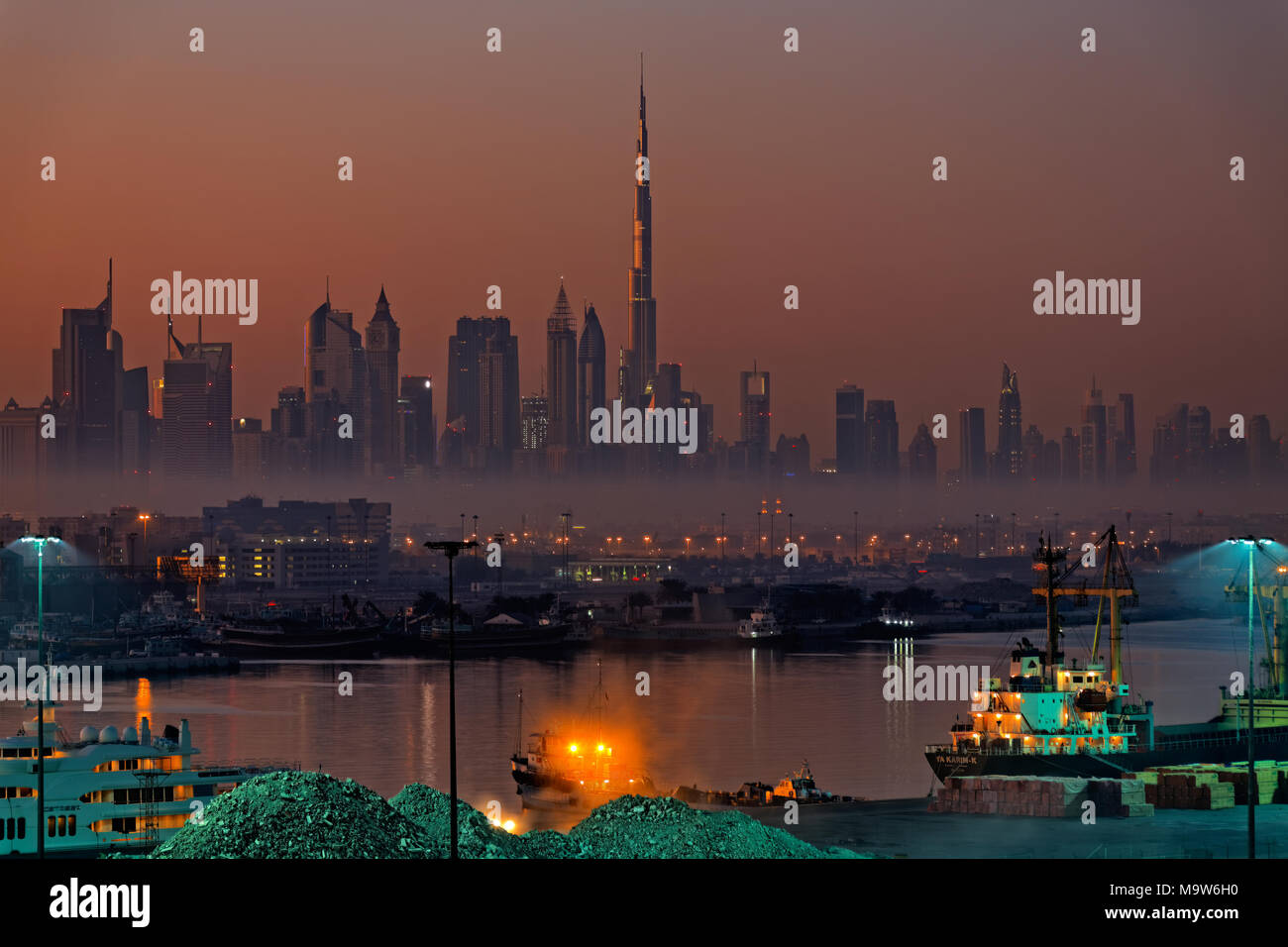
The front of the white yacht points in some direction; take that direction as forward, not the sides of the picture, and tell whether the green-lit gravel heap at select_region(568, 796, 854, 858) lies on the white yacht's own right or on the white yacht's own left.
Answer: on the white yacht's own right

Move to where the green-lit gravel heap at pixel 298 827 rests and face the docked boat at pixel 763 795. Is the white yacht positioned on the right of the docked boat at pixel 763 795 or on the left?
left

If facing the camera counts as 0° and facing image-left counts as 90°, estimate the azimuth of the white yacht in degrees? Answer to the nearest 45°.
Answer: approximately 270°

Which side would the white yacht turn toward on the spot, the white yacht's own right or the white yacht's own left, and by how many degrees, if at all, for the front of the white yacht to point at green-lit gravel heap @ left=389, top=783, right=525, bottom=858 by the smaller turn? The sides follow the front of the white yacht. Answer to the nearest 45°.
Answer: approximately 90° to the white yacht's own right

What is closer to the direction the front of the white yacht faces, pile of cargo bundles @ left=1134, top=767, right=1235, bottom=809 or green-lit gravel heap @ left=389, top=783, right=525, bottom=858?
the pile of cargo bundles

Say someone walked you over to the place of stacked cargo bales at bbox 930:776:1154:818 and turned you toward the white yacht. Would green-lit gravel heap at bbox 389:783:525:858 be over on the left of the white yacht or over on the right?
left
